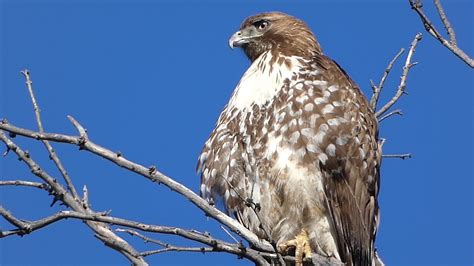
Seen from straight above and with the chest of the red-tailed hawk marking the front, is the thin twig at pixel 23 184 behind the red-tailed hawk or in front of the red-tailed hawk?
in front

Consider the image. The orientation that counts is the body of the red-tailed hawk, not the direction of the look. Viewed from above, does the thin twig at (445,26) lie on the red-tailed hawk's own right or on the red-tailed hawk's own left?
on the red-tailed hawk's own left

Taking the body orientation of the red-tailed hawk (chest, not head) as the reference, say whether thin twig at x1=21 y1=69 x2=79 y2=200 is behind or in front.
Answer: in front

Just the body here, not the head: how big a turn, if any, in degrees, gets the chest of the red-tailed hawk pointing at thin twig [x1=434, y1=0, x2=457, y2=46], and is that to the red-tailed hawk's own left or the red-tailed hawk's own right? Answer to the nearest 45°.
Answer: approximately 90° to the red-tailed hawk's own left

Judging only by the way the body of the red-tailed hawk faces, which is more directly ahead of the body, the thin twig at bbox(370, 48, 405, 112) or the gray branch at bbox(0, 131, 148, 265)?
the gray branch

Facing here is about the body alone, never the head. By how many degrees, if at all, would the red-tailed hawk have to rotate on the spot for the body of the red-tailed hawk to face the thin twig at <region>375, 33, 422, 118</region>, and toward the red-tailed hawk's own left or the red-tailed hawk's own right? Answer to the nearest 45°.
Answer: approximately 90° to the red-tailed hawk's own left

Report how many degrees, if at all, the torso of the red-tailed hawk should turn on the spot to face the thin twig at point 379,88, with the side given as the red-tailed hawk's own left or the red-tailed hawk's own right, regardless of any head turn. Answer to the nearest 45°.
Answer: approximately 135° to the red-tailed hawk's own left

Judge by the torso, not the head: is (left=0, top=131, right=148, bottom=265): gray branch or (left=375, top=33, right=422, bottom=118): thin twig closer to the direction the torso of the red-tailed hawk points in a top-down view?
the gray branch

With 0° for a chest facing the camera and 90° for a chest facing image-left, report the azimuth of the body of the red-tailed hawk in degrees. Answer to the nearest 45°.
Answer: approximately 45°

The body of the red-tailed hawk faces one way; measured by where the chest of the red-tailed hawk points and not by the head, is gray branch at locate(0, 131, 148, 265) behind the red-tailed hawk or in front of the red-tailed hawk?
in front
